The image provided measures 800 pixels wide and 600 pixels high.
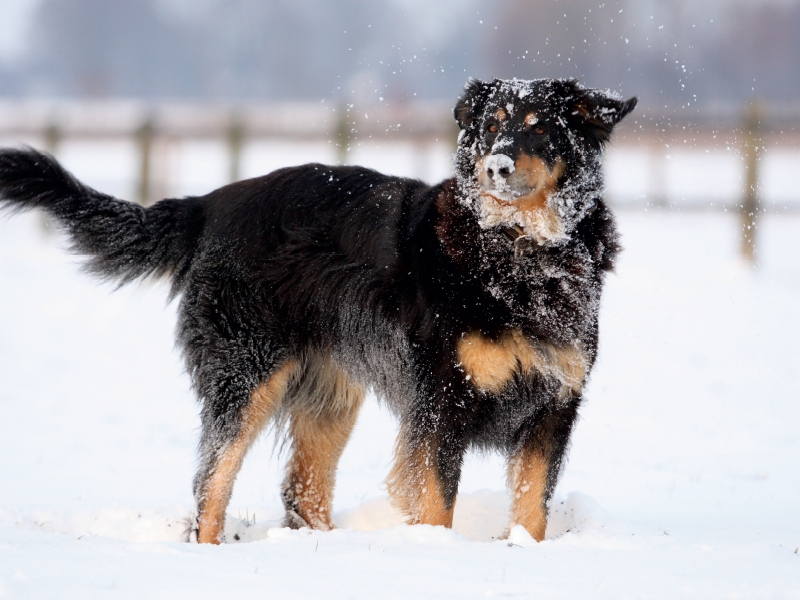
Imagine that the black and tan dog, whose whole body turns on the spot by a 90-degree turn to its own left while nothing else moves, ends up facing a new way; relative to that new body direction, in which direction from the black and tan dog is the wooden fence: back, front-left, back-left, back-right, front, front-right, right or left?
front-left

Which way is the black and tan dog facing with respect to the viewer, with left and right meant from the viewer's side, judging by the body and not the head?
facing the viewer and to the right of the viewer
